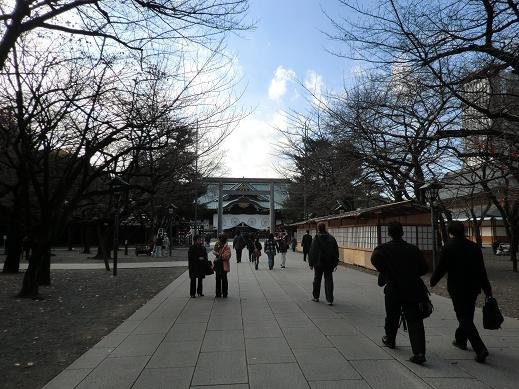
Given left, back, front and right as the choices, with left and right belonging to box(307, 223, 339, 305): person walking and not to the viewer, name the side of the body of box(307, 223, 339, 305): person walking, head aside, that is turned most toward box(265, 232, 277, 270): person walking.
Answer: front

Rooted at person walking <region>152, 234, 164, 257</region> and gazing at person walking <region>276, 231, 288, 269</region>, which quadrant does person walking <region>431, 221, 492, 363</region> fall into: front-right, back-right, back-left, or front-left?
front-right

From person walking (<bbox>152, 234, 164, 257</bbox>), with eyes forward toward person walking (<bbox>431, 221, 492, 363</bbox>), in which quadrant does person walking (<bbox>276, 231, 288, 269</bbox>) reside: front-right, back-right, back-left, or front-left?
front-left

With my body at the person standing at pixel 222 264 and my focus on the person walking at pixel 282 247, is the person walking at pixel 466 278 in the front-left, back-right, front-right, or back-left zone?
back-right

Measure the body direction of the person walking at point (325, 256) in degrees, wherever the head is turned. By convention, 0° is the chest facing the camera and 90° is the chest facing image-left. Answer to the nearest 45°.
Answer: approximately 180°

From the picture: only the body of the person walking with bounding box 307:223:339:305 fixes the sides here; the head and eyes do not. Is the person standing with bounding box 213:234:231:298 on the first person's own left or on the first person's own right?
on the first person's own left

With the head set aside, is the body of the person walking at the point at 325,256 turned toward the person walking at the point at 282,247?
yes

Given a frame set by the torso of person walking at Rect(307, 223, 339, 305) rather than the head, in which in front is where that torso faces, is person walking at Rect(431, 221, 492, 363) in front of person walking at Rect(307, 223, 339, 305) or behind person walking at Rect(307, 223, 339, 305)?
behind
